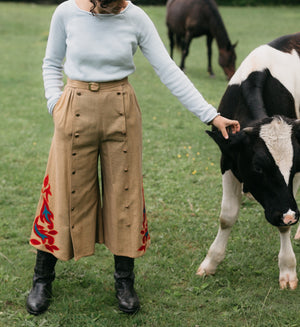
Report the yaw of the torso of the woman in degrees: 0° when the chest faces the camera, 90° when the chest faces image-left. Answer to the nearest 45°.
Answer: approximately 0°

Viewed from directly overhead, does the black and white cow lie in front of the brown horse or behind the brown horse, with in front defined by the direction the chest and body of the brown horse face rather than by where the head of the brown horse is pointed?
in front

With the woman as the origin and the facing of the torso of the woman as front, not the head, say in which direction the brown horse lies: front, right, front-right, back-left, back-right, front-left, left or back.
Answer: back

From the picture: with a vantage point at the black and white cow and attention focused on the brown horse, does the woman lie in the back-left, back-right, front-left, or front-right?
back-left

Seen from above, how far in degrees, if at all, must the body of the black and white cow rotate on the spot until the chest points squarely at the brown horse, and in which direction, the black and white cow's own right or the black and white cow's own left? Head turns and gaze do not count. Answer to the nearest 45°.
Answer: approximately 135° to the black and white cow's own right

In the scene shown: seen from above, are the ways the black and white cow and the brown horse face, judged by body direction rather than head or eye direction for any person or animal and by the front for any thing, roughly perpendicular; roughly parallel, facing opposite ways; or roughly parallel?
roughly perpendicular

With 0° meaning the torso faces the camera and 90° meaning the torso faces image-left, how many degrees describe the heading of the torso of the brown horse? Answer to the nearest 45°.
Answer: approximately 315°

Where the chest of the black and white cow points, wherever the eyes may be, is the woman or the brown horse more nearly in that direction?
the woman

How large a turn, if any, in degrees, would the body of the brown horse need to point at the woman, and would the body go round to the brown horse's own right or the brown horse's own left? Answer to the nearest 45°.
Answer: approximately 45° to the brown horse's own right
